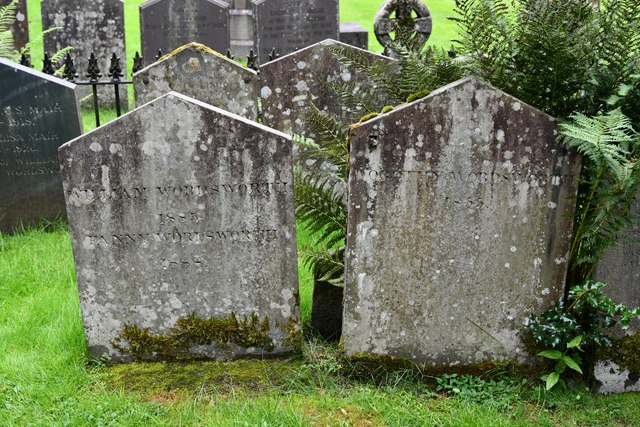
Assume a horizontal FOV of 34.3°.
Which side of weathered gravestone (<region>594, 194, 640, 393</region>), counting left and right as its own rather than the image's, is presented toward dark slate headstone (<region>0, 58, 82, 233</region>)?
right

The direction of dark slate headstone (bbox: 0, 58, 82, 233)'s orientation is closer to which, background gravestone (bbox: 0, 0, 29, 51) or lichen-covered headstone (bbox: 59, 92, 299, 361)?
the lichen-covered headstone

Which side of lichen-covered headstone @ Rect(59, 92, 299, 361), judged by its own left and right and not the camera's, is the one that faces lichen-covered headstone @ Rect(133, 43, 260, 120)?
back

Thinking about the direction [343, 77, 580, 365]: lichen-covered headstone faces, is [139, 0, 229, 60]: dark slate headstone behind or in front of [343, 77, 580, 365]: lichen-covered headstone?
behind

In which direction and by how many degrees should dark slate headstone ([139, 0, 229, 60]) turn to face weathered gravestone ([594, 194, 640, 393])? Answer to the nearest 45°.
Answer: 0° — it already faces it

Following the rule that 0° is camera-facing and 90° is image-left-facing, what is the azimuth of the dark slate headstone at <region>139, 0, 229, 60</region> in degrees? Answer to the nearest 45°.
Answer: approximately 0°

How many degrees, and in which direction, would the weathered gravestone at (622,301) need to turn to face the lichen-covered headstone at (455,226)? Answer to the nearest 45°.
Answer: approximately 90° to its right

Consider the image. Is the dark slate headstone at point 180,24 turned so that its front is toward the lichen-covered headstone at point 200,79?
yes

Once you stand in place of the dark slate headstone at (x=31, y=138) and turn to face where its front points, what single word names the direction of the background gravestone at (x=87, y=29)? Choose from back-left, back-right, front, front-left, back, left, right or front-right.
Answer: back
